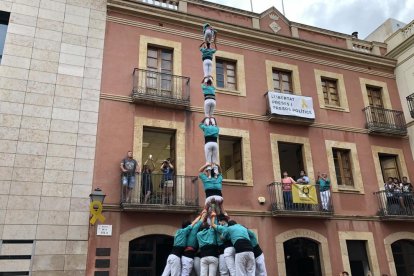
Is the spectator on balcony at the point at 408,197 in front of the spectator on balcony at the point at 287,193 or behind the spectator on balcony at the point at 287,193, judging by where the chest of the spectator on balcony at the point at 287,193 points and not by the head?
behind

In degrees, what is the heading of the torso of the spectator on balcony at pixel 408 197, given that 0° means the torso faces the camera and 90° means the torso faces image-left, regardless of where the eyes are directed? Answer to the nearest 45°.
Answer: approximately 45°
